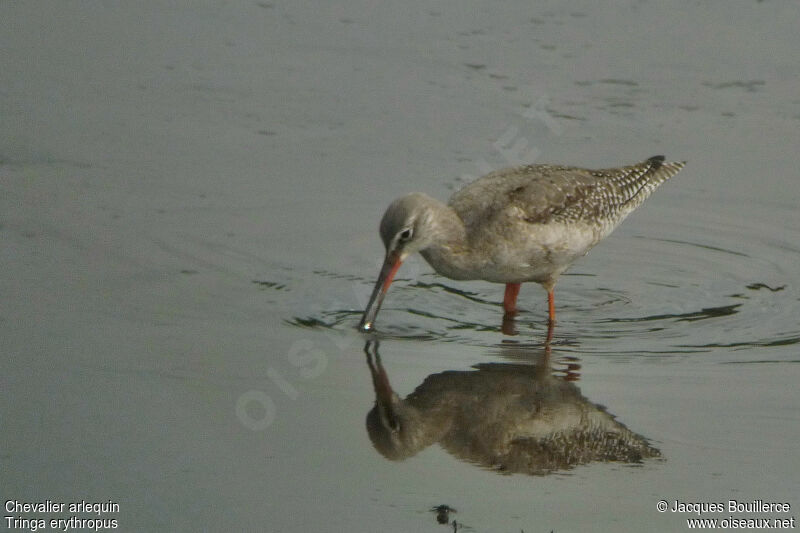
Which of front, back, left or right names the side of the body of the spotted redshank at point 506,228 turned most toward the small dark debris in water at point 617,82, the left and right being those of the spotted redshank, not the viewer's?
right

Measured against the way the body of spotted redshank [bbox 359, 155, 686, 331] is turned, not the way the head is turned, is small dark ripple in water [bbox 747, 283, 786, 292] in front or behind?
behind

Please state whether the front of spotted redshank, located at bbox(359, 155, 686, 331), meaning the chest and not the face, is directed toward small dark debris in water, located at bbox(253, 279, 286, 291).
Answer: yes

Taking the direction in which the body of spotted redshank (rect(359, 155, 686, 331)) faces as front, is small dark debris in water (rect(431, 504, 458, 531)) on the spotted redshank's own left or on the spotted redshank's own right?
on the spotted redshank's own left

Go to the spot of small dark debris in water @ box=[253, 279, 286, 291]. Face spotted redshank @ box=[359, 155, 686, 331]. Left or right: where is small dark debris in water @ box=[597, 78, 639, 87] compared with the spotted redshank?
left

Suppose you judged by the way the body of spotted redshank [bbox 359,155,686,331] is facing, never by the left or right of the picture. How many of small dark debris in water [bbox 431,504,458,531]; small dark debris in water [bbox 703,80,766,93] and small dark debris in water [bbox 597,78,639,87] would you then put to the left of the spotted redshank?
1

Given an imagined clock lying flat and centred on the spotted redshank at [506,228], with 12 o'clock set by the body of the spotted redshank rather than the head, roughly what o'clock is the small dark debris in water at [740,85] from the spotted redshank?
The small dark debris in water is roughly at 4 o'clock from the spotted redshank.

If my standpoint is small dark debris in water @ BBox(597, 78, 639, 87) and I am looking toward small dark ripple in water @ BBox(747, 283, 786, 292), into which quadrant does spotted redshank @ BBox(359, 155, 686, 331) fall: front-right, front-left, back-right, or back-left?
front-right

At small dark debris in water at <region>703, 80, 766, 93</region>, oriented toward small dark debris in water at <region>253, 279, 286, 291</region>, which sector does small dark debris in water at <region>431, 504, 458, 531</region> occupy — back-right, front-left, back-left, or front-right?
front-left

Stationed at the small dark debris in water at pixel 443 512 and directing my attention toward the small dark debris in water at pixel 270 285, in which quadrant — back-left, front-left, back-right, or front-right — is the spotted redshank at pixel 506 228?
front-right

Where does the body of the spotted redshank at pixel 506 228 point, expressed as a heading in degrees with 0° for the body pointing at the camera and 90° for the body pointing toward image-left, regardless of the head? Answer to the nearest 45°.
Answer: approximately 90°
